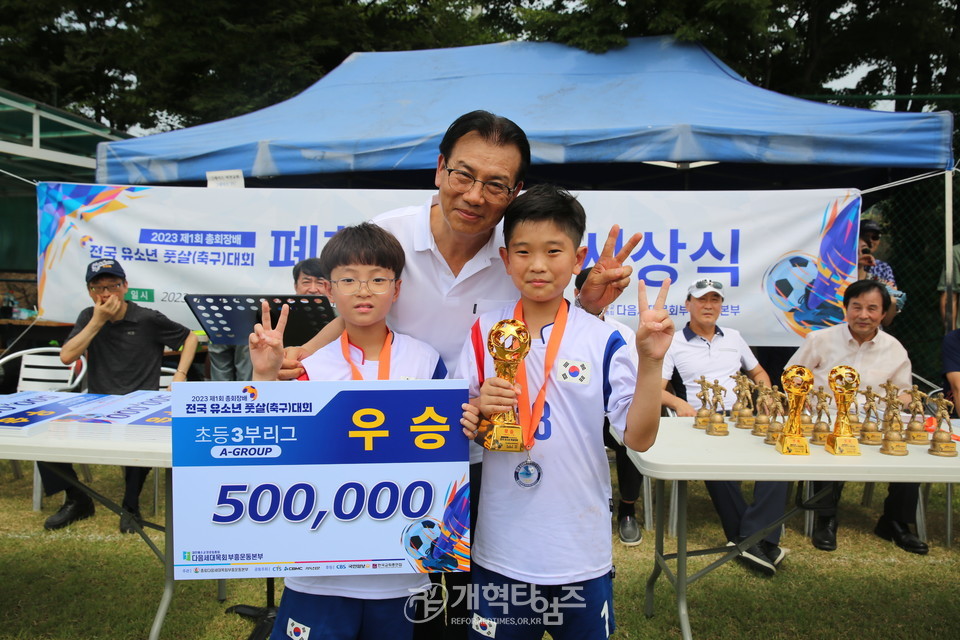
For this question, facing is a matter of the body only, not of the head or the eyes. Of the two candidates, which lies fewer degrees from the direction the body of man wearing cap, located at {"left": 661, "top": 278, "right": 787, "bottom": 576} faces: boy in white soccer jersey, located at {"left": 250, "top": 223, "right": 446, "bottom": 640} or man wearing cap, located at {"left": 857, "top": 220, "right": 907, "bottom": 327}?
the boy in white soccer jersey

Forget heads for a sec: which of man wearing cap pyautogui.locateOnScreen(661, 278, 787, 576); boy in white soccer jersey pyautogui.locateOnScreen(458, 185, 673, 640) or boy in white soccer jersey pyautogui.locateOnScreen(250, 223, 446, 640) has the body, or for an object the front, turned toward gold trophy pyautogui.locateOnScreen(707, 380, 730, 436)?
the man wearing cap

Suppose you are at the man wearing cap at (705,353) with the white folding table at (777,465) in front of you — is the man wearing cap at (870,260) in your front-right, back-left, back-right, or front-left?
back-left

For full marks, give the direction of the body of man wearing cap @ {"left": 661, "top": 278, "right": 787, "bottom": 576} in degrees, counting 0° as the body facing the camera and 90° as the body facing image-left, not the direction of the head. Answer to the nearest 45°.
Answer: approximately 0°

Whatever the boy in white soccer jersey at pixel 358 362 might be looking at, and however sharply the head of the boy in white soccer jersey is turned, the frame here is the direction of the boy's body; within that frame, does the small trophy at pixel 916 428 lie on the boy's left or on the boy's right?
on the boy's left

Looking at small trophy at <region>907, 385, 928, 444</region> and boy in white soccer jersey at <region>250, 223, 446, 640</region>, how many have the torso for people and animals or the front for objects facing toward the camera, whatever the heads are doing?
2

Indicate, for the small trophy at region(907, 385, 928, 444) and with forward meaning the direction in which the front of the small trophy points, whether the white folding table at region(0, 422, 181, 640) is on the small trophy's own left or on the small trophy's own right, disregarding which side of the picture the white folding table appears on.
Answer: on the small trophy's own right

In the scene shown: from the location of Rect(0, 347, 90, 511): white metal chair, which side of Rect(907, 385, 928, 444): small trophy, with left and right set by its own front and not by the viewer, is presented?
right
